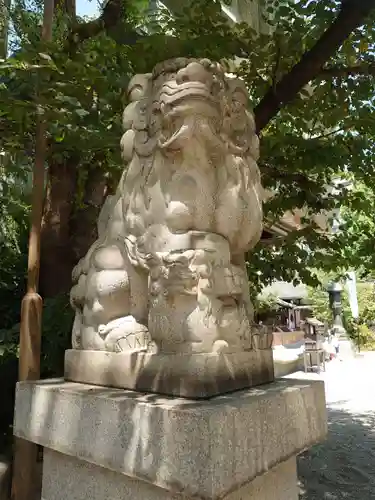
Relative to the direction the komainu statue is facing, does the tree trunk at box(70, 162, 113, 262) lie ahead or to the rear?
to the rear

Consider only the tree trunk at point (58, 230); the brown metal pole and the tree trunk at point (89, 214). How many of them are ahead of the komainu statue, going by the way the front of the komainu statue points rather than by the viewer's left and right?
0

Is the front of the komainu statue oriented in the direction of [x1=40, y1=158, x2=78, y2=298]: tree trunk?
no

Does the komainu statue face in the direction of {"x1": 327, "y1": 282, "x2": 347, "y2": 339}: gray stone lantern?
no

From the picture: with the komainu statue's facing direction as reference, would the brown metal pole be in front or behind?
behind

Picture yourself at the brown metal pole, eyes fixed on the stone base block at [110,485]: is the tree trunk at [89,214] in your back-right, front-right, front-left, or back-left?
back-left

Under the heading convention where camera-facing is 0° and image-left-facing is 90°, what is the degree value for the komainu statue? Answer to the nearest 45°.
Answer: approximately 315°
